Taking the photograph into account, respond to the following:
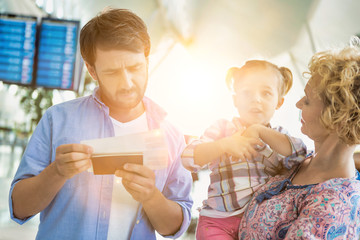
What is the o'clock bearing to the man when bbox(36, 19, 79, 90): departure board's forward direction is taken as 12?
The man is roughly at 12 o'clock from the departure board.

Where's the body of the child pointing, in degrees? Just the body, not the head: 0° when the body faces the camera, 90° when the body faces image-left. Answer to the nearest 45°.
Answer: approximately 0°

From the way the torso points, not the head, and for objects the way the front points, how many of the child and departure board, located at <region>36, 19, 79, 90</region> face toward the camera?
2

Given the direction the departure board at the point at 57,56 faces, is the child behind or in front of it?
in front

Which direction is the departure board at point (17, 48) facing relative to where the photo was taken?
toward the camera

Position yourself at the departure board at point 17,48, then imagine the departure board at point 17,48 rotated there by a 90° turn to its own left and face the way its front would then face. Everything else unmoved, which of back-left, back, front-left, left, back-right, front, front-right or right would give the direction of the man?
right

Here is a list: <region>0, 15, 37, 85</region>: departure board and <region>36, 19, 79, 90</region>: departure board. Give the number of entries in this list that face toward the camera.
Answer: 2
